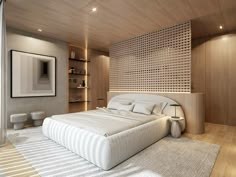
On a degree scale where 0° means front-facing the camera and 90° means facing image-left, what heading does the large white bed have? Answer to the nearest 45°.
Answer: approximately 45°

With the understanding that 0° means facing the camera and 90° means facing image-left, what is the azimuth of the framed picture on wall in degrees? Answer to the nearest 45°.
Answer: approximately 315°

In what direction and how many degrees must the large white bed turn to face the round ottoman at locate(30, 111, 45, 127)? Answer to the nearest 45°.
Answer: approximately 90° to its right

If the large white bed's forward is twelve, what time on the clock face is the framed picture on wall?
The framed picture on wall is roughly at 3 o'clock from the large white bed.

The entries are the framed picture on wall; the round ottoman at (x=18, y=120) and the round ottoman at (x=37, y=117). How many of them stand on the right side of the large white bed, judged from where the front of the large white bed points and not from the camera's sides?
3

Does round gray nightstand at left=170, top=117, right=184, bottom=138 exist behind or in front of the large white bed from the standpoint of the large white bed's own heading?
behind
